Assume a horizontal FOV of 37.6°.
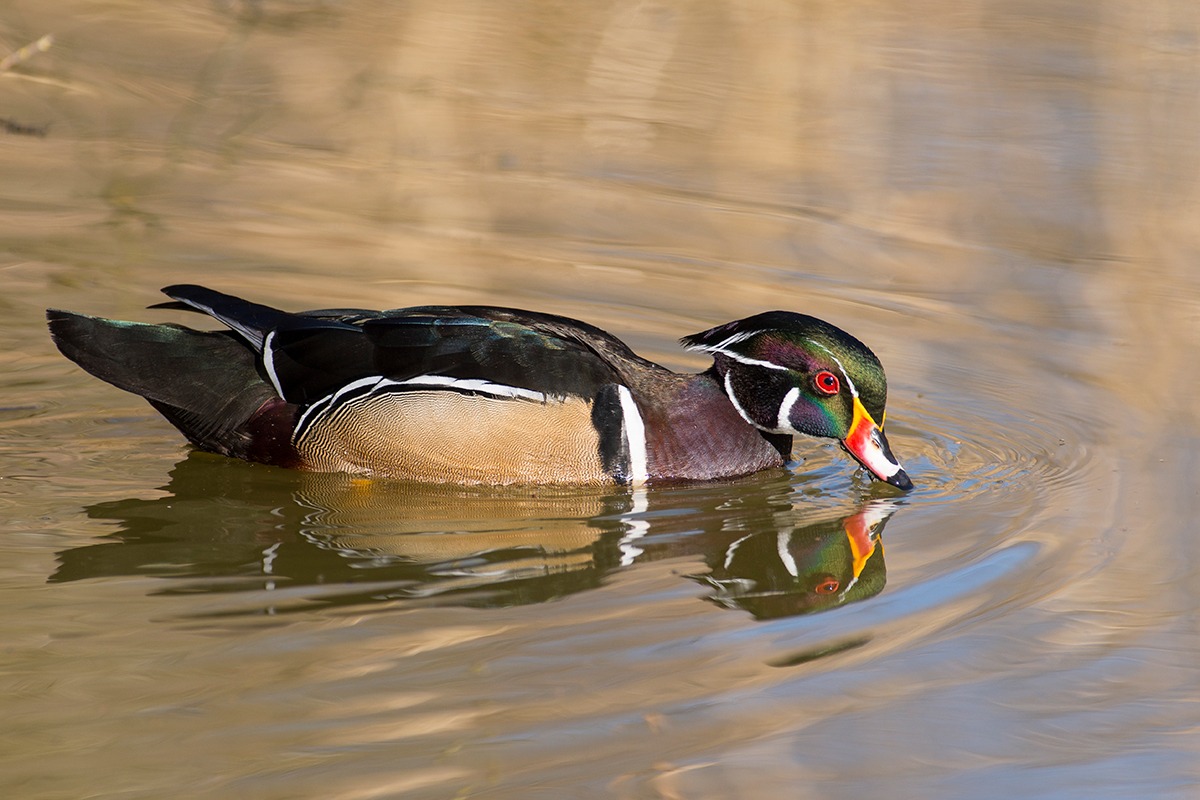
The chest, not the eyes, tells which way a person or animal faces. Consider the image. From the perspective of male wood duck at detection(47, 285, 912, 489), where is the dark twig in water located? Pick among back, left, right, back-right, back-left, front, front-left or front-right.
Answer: back-left

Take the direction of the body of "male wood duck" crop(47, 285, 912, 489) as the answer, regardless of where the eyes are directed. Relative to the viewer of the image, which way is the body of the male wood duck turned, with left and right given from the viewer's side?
facing to the right of the viewer
